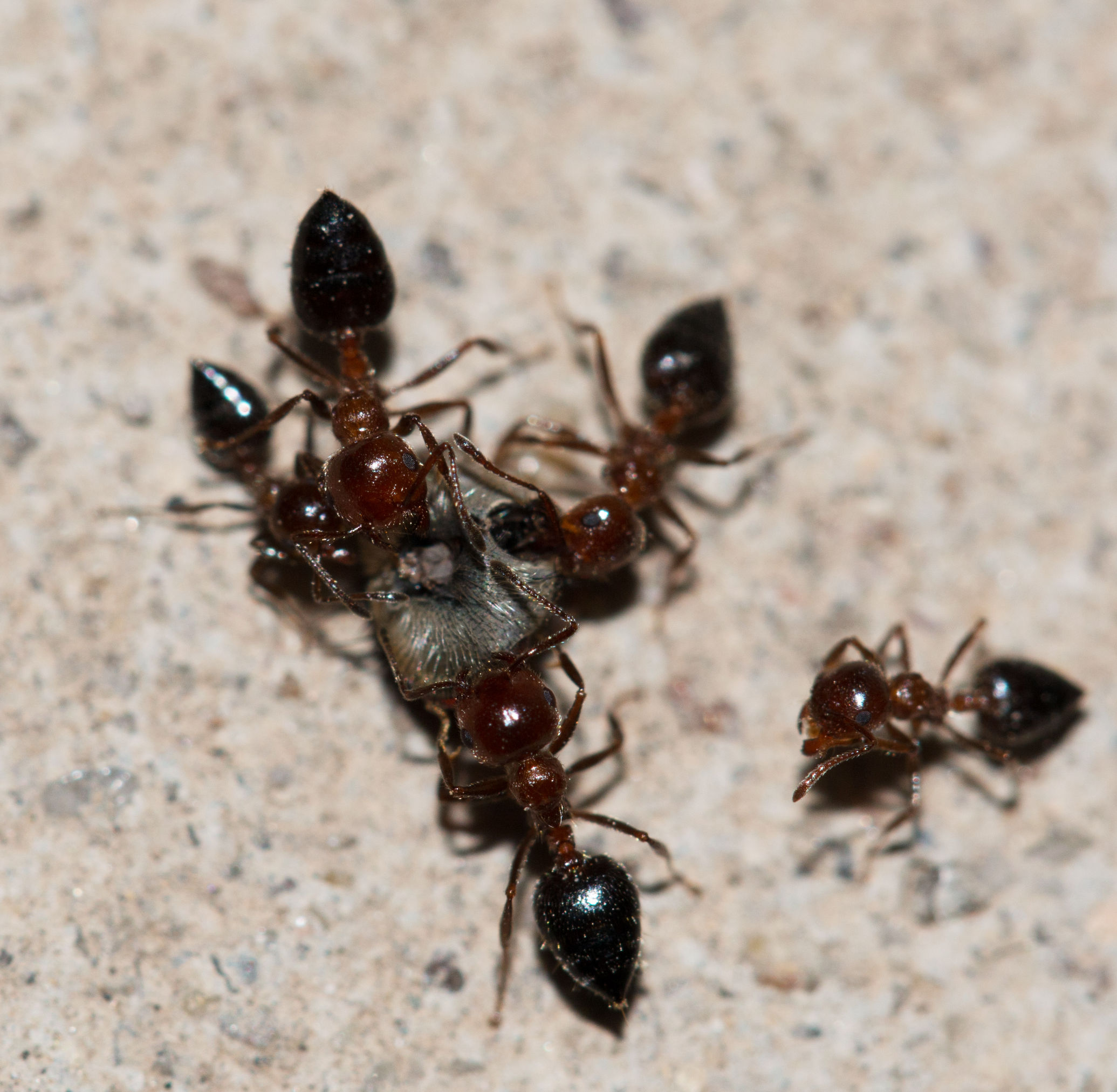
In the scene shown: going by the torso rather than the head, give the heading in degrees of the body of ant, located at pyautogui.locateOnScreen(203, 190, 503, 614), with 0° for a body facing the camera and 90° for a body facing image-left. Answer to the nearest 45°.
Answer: approximately 0°

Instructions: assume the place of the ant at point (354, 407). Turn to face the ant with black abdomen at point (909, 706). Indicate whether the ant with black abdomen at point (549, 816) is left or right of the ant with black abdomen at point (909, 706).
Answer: right

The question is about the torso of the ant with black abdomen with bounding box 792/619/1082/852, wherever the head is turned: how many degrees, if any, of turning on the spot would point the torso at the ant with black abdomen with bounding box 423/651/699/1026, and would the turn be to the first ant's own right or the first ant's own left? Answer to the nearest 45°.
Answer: approximately 45° to the first ant's own left

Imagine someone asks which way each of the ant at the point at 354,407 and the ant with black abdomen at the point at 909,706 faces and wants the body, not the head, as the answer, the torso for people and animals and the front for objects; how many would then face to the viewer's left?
1

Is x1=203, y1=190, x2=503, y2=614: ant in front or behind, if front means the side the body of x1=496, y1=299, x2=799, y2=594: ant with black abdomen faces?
in front

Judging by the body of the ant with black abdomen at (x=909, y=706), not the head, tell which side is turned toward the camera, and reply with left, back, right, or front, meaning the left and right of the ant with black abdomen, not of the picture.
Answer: left

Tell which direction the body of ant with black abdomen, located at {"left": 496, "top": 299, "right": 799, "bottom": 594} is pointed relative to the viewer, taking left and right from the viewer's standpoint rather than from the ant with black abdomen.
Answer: facing the viewer and to the left of the viewer

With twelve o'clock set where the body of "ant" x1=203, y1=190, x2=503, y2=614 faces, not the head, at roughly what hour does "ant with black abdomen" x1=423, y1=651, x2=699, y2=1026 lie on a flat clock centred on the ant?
The ant with black abdomen is roughly at 11 o'clock from the ant.
